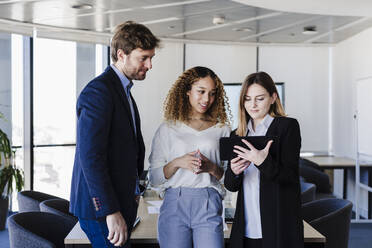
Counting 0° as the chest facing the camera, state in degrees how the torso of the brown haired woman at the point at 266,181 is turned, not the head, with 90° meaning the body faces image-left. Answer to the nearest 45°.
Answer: approximately 45°

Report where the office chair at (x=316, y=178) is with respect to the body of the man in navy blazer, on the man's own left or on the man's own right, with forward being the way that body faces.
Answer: on the man's own left

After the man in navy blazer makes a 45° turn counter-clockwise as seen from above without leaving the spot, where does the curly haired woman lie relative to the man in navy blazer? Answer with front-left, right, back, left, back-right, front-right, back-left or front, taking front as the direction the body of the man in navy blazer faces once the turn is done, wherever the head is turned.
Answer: front

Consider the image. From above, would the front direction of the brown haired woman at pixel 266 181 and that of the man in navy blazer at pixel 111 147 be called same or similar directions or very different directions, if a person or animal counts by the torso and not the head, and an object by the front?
very different directions

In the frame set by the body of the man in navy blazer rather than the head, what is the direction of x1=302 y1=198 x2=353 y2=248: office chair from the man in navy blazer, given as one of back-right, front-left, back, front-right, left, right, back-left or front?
front-left

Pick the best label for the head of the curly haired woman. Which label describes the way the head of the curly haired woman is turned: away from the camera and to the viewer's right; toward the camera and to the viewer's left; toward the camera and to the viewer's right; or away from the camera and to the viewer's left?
toward the camera and to the viewer's right

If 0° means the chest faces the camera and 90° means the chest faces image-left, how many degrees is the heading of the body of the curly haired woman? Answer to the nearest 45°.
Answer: approximately 0°

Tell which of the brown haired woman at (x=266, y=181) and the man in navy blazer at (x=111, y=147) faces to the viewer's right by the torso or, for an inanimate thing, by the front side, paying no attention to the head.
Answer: the man in navy blazer

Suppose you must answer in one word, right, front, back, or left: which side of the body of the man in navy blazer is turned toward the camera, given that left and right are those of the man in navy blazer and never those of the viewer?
right

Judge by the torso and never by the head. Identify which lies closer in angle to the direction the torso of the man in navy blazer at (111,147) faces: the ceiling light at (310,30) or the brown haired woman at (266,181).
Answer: the brown haired woman
